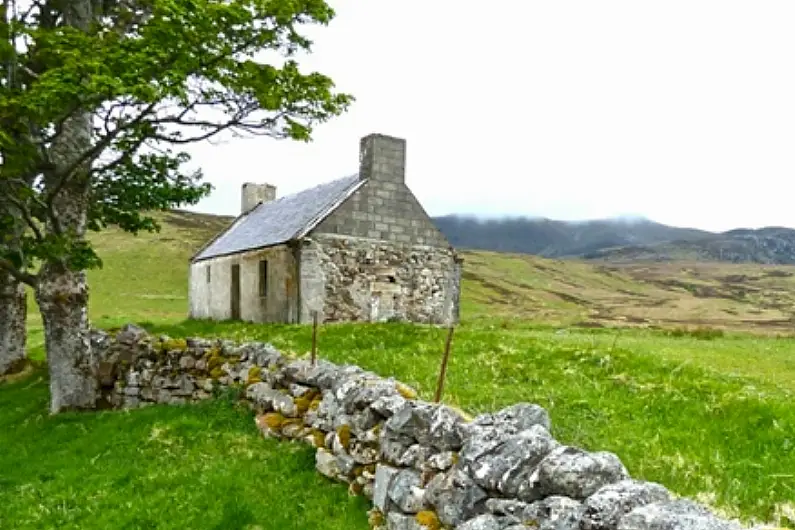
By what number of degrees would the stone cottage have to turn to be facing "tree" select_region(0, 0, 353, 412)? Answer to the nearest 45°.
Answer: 0° — it already faces it

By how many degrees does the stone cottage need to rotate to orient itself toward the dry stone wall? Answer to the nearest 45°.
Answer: approximately 45° to its left

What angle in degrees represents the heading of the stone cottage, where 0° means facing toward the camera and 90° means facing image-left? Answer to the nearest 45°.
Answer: approximately 45°
